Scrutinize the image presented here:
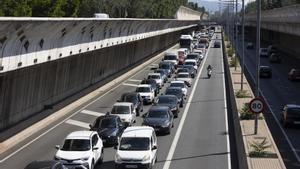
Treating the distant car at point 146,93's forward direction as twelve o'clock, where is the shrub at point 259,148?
The shrub is roughly at 10 o'clock from the distant car.

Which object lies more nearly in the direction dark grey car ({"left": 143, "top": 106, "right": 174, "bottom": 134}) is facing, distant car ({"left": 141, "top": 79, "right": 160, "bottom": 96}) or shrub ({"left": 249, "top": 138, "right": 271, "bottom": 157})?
the shrub

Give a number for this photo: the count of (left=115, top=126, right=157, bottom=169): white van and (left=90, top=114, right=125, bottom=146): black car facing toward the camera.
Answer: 2

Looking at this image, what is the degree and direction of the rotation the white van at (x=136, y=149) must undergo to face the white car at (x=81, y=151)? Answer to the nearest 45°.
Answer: approximately 90° to its right

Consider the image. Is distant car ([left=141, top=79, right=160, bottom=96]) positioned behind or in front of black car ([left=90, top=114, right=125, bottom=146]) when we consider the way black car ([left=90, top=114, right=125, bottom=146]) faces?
behind

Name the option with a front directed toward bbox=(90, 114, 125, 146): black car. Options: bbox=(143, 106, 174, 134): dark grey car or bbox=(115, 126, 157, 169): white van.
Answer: the dark grey car

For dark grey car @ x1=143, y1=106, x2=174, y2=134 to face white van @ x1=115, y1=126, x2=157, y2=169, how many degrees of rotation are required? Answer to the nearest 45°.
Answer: approximately 45° to its left

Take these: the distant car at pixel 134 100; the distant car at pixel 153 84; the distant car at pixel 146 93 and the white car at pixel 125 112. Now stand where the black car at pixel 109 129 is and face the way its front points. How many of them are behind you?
4

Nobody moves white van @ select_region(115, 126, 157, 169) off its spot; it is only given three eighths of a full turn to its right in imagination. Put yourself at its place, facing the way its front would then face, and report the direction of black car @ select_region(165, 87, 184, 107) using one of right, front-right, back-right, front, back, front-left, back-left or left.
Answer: front-right

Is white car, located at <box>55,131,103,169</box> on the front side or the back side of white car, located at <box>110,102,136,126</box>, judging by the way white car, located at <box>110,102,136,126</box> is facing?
on the front side

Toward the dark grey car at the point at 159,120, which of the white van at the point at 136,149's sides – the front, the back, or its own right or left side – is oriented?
back

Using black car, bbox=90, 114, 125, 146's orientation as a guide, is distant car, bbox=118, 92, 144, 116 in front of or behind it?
behind
